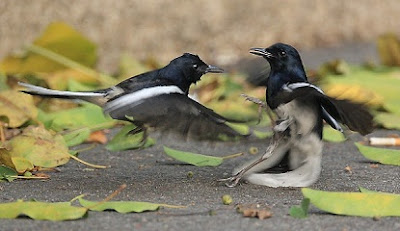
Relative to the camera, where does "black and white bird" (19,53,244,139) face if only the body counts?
to the viewer's right

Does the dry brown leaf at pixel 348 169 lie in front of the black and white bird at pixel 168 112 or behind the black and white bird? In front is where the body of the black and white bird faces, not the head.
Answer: in front

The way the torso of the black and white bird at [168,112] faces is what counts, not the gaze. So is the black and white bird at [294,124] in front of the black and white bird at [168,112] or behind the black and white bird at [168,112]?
in front

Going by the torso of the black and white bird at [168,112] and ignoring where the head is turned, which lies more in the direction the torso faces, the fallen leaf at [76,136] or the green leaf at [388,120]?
the green leaf
